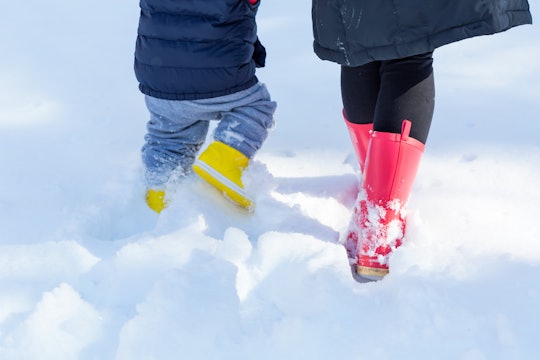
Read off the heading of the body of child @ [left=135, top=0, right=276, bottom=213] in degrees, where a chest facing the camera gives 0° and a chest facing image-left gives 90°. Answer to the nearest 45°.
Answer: approximately 225°
